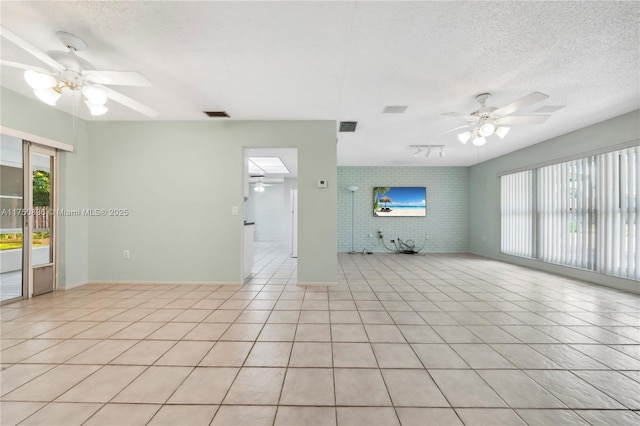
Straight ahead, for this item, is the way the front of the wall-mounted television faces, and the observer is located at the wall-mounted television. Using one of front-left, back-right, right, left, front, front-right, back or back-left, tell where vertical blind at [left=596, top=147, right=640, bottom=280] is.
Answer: front-left

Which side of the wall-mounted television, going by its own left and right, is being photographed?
front

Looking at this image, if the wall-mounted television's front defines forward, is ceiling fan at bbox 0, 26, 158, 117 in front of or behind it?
in front

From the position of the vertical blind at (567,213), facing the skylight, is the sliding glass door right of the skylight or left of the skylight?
left

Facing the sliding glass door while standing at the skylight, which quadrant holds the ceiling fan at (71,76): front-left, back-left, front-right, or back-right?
front-left

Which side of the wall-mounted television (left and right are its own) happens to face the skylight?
right

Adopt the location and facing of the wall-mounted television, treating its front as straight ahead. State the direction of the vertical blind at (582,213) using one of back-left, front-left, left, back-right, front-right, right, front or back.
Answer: front-left

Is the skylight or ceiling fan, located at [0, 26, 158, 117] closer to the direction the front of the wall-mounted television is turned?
the ceiling fan

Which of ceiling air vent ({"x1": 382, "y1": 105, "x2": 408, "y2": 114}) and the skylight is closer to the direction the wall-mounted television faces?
the ceiling air vent

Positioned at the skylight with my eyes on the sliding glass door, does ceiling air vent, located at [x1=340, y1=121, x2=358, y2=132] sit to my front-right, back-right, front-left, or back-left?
front-left

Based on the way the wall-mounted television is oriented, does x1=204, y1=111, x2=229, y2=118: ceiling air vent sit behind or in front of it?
in front

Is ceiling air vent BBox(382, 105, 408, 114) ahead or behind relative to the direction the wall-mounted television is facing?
ahead

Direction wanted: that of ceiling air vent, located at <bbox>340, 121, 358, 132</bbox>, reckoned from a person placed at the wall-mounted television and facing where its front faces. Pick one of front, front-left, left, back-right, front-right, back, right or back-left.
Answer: front

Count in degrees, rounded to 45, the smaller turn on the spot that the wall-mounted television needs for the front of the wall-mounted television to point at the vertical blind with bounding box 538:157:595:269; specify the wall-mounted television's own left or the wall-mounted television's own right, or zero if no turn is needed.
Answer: approximately 45° to the wall-mounted television's own left
